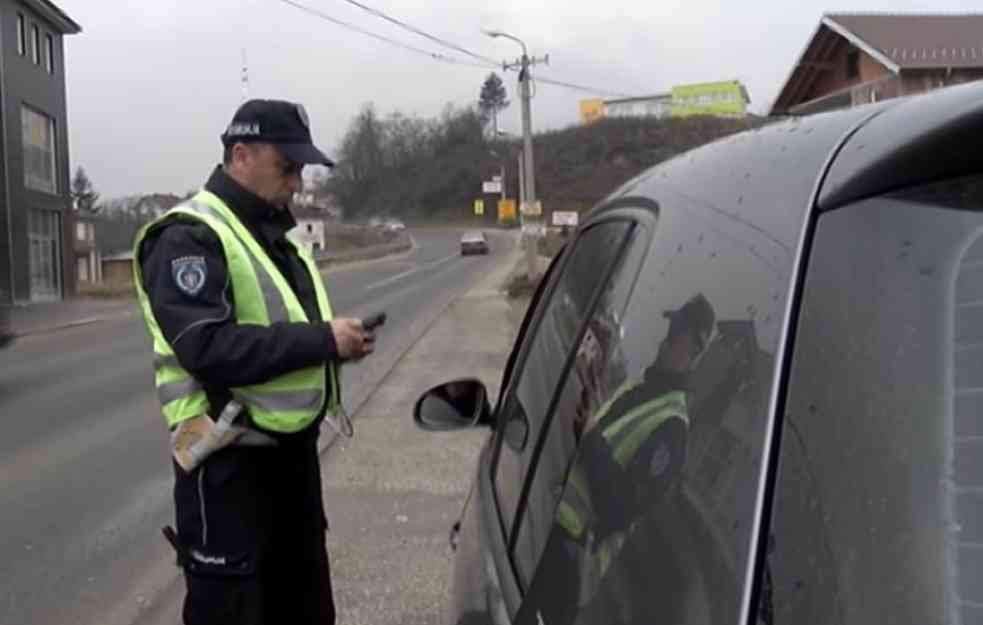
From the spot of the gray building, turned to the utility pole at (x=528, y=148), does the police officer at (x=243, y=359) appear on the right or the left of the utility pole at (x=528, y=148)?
right

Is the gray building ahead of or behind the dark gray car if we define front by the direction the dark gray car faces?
ahead

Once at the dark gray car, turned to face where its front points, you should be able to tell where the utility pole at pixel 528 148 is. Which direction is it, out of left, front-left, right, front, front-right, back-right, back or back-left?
front-right

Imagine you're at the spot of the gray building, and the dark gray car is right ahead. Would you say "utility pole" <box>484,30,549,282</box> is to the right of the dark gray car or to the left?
left

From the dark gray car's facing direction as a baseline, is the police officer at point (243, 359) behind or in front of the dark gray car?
in front

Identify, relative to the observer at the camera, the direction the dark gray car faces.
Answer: facing away from the viewer and to the left of the viewer
